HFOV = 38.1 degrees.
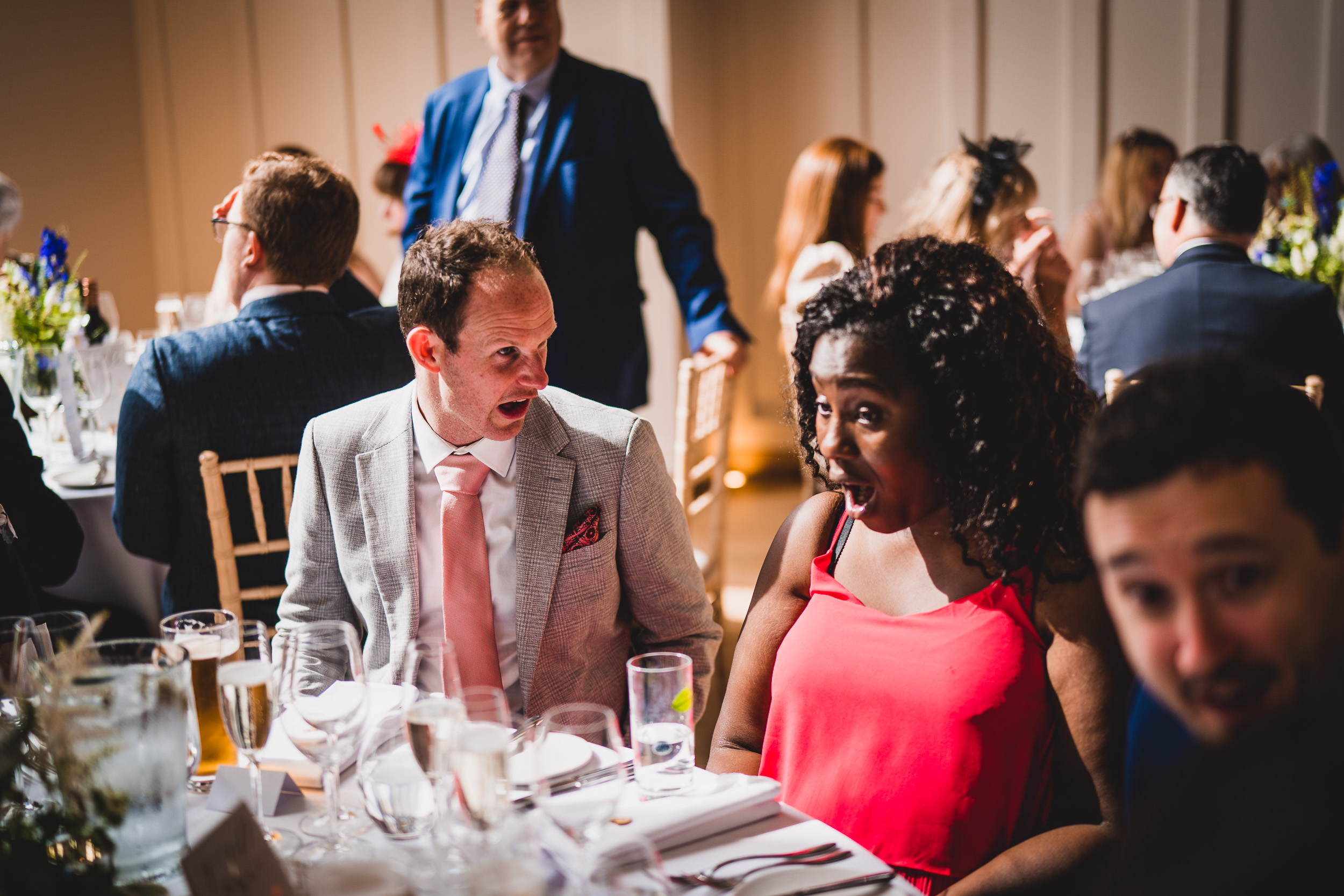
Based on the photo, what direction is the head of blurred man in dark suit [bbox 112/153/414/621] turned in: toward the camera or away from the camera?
away from the camera

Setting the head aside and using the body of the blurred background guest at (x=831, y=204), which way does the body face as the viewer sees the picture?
to the viewer's right

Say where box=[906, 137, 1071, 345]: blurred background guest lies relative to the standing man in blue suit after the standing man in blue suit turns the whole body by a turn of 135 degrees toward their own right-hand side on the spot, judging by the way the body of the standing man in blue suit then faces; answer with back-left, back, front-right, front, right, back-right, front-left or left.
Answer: right

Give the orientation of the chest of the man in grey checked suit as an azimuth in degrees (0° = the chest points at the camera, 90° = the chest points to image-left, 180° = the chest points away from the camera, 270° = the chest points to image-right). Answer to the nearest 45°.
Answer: approximately 0°

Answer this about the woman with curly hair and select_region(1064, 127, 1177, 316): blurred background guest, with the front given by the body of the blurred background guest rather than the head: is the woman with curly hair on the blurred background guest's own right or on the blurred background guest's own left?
on the blurred background guest's own right

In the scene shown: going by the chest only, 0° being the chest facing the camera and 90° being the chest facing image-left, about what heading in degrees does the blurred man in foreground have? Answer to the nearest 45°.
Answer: approximately 45°

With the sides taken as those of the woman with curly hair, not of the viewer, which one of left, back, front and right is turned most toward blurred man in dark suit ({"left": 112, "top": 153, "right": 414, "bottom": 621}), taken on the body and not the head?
right

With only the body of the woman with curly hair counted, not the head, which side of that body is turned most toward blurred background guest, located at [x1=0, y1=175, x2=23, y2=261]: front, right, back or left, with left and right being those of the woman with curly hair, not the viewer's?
right

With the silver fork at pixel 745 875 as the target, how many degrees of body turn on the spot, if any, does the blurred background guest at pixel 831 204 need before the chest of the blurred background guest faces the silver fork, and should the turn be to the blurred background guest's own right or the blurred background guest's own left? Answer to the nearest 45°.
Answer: approximately 90° to the blurred background guest's own right
